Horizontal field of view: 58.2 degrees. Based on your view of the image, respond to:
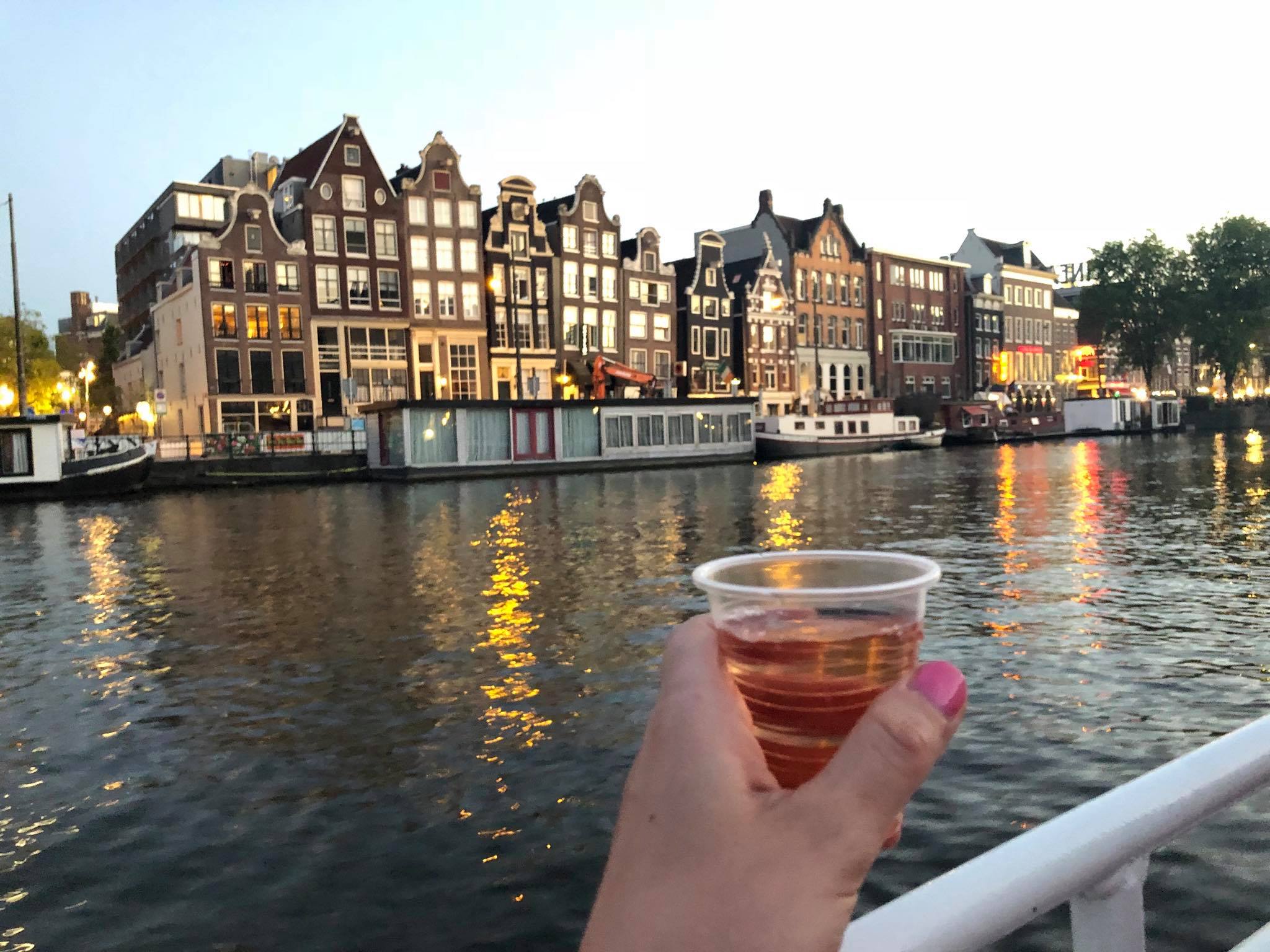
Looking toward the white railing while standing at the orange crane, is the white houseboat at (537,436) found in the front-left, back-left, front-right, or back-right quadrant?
front-right

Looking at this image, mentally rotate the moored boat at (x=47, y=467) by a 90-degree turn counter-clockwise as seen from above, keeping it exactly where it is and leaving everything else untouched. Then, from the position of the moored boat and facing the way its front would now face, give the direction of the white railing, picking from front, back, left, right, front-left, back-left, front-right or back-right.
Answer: back

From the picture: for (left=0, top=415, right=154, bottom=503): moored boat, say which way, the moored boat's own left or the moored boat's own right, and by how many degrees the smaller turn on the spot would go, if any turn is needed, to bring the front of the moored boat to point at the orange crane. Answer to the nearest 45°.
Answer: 0° — it already faces it

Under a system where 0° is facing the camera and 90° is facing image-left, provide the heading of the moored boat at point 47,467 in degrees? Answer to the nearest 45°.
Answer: approximately 270°

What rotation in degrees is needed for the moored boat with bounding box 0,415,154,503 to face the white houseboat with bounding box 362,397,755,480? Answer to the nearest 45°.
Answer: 0° — it already faces it
